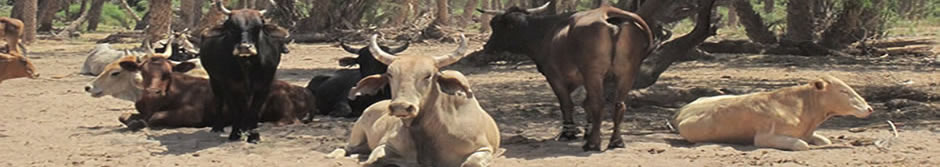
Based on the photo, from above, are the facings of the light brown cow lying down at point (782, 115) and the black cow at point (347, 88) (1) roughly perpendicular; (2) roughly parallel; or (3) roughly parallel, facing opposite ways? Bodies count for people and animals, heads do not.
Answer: roughly parallel

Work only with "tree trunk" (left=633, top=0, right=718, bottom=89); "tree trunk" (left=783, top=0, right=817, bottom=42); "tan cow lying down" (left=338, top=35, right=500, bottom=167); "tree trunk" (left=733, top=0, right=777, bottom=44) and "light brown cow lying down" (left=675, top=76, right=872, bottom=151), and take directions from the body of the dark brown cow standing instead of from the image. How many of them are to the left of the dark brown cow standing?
1

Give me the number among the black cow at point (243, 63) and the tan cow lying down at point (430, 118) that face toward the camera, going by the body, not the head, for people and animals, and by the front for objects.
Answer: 2

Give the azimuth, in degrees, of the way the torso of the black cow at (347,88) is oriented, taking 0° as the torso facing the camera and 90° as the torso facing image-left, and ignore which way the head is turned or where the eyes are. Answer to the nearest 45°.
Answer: approximately 315°

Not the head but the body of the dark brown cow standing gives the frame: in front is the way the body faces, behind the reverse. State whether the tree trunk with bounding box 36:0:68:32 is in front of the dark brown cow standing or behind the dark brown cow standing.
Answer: in front

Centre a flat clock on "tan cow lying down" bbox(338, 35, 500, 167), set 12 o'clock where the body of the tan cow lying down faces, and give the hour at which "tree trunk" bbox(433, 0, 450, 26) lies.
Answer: The tree trunk is roughly at 6 o'clock from the tan cow lying down.

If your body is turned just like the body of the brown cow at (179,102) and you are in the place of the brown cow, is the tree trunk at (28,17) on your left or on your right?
on your right

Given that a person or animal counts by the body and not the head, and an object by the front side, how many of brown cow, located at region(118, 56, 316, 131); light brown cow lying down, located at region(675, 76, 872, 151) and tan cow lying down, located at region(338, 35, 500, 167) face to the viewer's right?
1

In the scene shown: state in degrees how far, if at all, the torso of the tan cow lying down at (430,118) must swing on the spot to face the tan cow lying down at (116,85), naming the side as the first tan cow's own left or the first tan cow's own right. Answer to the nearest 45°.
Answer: approximately 135° to the first tan cow's own right

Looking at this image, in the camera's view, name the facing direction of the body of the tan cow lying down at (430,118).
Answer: toward the camera

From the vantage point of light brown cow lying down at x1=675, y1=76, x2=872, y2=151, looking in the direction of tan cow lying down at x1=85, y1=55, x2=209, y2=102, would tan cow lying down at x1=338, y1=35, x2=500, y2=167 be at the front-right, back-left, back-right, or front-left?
front-left

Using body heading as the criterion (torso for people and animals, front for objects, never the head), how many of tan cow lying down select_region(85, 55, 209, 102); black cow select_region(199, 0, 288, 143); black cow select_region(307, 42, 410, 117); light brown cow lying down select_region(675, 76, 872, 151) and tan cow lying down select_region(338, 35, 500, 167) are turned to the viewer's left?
1
